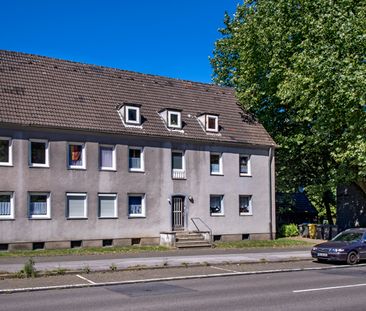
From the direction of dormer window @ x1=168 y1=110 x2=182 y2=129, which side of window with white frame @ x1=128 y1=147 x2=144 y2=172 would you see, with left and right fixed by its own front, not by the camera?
left

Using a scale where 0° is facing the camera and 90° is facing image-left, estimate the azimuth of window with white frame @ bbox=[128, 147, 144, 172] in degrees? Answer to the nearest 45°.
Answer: approximately 315°

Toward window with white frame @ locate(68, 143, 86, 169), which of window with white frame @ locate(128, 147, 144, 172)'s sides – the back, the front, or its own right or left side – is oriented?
right

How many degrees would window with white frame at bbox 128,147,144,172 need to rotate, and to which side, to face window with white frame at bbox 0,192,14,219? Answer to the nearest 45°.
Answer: approximately 90° to its right

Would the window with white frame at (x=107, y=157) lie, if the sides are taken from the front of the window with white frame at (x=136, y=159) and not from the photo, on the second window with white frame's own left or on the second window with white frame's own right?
on the second window with white frame's own right

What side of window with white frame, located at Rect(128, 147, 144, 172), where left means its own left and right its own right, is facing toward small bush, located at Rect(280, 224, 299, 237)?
left
